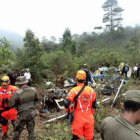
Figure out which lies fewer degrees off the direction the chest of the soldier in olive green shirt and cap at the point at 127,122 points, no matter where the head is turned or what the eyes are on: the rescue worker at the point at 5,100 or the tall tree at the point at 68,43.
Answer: the tall tree

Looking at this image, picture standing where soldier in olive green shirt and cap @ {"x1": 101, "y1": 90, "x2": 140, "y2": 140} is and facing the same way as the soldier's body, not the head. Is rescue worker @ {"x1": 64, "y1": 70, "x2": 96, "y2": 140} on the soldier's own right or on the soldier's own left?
on the soldier's own left

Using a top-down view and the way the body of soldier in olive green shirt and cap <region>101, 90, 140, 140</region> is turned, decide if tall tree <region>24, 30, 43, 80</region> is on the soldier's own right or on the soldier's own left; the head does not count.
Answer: on the soldier's own left

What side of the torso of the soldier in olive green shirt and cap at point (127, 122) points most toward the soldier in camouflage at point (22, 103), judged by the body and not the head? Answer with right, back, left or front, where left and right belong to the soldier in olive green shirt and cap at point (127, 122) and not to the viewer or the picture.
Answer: left

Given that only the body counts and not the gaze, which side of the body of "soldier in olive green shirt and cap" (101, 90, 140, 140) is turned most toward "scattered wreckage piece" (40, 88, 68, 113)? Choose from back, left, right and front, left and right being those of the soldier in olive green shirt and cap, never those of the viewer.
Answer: left

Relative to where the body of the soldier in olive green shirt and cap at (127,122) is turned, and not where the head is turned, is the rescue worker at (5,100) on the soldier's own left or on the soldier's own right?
on the soldier's own left
